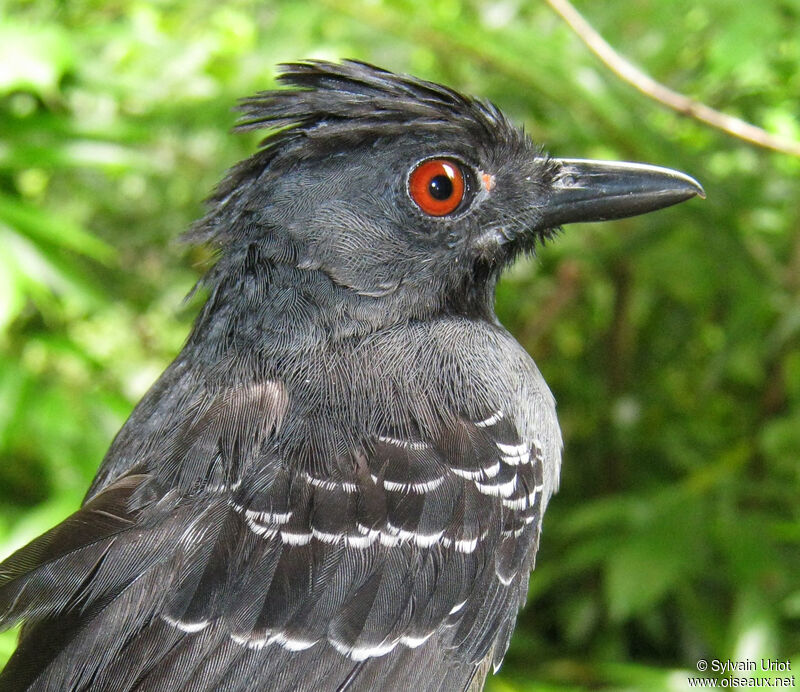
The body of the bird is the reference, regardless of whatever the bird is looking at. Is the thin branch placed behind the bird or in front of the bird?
in front

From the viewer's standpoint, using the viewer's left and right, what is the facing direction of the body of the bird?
facing to the right of the viewer
